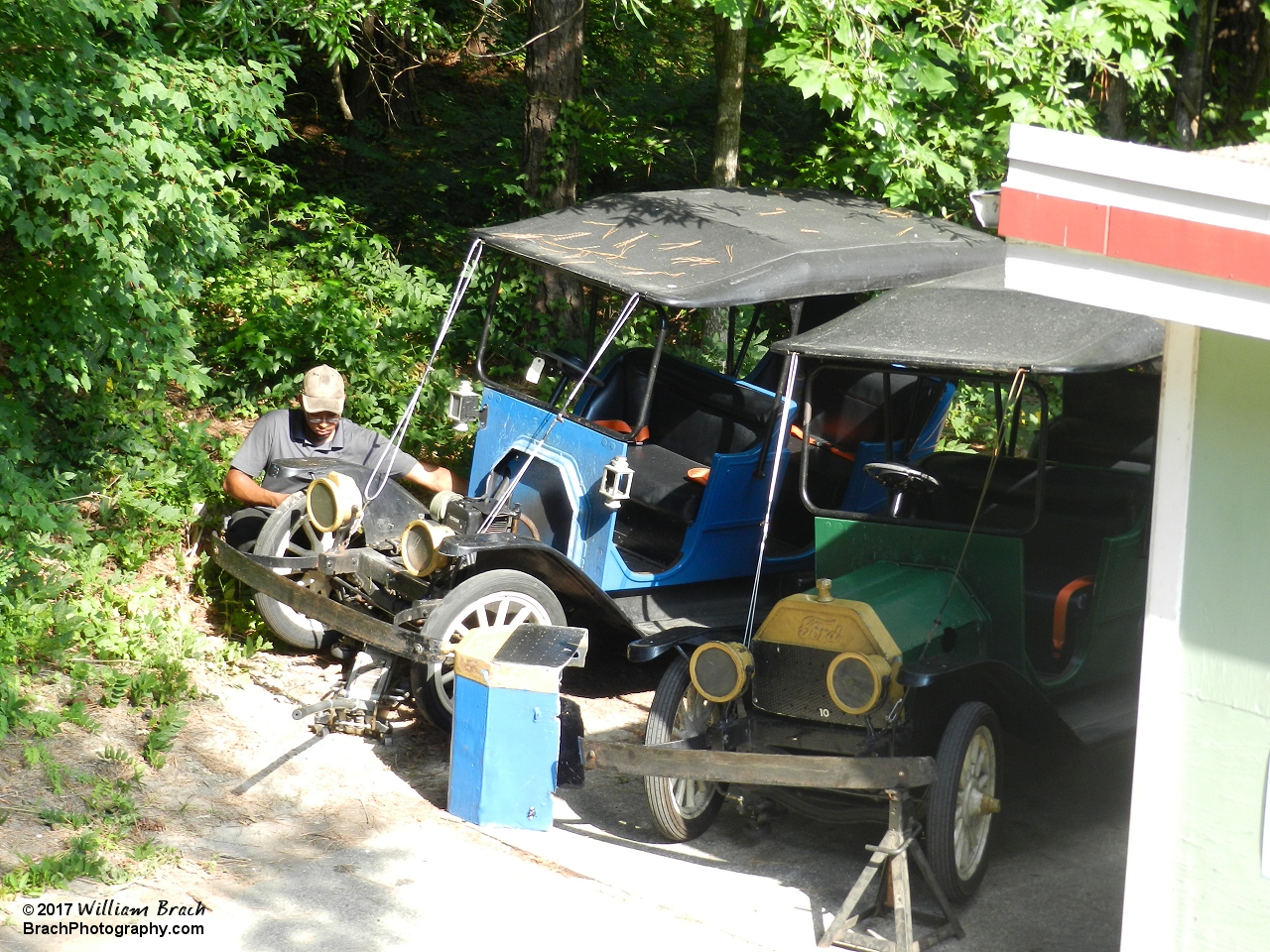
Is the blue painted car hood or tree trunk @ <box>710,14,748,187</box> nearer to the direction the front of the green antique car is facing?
the blue painted car hood

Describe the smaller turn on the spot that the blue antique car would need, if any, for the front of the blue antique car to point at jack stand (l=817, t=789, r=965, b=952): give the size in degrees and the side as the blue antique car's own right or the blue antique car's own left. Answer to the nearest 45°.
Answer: approximately 45° to the blue antique car's own left

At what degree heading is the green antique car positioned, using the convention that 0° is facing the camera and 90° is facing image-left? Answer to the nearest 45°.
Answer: approximately 45°

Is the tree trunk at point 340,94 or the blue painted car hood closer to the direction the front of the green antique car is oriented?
the blue painted car hood
